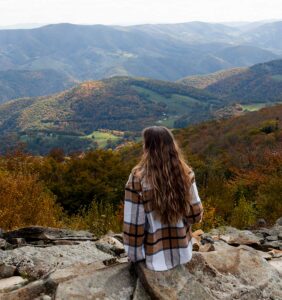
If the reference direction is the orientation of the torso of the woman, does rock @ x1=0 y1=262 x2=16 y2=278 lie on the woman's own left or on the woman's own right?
on the woman's own left

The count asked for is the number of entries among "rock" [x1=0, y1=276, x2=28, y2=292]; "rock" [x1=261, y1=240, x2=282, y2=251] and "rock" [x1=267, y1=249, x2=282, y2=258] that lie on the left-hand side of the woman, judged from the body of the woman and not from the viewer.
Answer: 1

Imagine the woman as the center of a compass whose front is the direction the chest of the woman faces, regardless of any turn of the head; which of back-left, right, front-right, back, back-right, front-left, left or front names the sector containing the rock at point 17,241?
front-left

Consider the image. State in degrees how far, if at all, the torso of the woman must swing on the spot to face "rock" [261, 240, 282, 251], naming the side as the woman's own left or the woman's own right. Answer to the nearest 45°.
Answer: approximately 45° to the woman's own right

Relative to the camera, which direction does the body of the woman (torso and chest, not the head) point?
away from the camera

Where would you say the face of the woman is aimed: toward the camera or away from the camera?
away from the camera

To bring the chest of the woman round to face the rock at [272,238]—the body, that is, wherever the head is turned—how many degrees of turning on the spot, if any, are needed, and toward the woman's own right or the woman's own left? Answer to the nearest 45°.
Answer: approximately 45° to the woman's own right

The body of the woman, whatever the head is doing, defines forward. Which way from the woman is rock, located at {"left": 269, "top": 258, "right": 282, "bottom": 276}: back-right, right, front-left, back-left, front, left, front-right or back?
front-right
